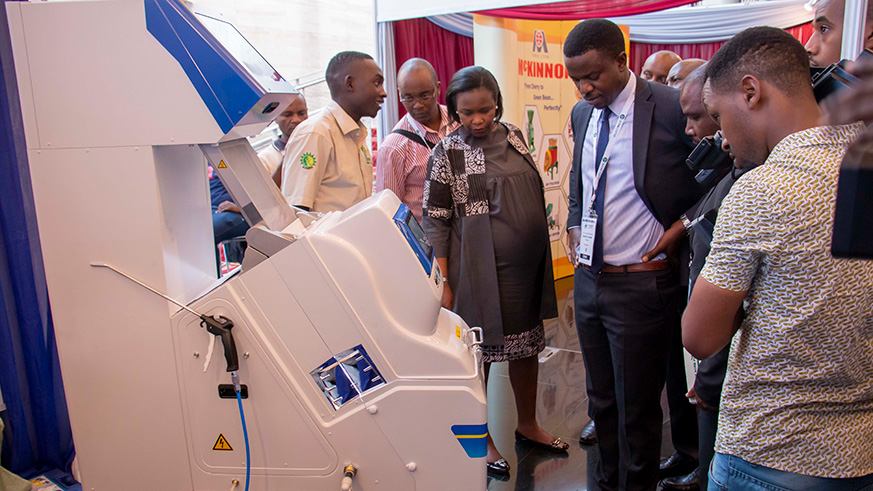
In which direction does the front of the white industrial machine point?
to the viewer's right

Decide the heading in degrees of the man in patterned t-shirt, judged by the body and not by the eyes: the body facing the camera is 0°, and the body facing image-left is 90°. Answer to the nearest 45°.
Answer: approximately 135°

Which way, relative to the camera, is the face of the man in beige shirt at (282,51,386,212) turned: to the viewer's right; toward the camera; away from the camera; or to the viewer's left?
to the viewer's right

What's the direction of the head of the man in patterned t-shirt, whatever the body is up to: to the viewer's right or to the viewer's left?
to the viewer's left

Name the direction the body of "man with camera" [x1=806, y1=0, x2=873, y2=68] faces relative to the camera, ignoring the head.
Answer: to the viewer's left

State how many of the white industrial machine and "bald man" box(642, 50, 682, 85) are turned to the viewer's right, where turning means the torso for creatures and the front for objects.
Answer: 1

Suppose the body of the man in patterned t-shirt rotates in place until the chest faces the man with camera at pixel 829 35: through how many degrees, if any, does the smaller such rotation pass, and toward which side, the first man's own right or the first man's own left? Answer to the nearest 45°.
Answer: approximately 45° to the first man's own right

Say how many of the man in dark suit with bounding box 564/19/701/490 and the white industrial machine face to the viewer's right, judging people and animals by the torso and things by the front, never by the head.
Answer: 1

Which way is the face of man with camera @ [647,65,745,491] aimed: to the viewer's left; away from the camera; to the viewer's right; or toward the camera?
to the viewer's left

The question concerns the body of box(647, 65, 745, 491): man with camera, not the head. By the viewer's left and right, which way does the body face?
facing to the left of the viewer

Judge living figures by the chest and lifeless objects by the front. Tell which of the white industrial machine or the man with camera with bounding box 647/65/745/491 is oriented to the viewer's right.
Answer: the white industrial machine

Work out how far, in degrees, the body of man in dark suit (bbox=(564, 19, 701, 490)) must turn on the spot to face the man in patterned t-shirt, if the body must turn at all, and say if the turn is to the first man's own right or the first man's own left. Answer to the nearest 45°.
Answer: approximately 45° to the first man's own left

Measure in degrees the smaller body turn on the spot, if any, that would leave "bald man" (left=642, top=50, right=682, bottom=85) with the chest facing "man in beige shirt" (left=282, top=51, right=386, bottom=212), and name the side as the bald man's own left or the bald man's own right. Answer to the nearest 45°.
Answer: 0° — they already face them
